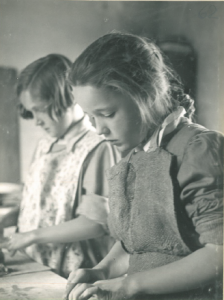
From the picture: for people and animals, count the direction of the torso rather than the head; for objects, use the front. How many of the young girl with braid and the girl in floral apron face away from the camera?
0

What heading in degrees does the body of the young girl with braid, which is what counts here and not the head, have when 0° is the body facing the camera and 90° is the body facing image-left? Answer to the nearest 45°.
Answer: approximately 45°

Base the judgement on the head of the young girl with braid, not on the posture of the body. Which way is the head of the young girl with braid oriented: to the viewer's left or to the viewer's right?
to the viewer's left
